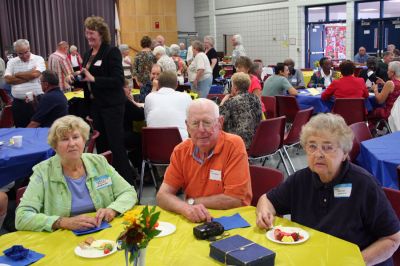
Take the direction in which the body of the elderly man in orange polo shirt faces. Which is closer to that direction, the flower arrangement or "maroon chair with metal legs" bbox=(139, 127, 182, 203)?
the flower arrangement

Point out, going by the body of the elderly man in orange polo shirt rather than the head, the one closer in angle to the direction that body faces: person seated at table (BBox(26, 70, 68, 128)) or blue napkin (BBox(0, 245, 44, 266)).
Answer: the blue napkin

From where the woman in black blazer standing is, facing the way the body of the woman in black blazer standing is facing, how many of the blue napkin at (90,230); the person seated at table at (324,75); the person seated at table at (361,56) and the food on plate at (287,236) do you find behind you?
2

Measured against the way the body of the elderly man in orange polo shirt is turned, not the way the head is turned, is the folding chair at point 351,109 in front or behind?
behind

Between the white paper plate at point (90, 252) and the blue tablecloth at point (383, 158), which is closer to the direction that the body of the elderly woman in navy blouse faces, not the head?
the white paper plate

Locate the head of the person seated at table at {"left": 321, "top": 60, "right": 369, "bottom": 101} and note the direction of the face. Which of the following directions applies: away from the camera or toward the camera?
away from the camera

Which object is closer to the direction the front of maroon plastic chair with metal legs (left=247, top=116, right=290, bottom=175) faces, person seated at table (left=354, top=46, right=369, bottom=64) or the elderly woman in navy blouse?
the person seated at table

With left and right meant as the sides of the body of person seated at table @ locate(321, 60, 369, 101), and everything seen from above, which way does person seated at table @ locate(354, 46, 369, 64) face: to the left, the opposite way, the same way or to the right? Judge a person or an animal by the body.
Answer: the opposite way
